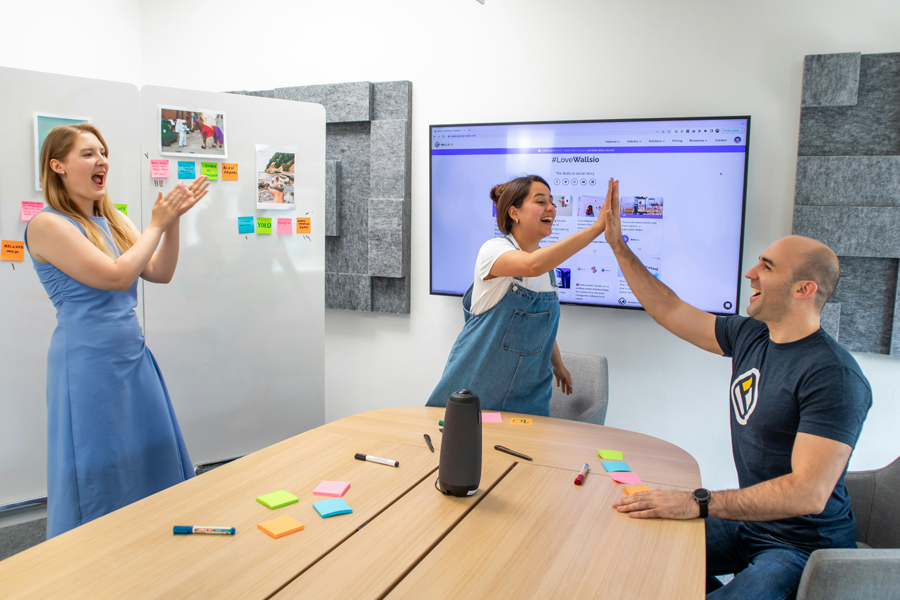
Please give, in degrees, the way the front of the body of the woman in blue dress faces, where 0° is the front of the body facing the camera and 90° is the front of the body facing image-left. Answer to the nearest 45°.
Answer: approximately 315°

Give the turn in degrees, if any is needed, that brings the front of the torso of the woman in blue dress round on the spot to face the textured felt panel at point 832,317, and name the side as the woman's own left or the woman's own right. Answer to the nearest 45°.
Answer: approximately 45° to the woman's own left

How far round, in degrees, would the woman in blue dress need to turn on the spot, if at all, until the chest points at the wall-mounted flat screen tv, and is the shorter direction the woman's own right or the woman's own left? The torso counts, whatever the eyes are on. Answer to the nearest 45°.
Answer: approximately 45° to the woman's own left

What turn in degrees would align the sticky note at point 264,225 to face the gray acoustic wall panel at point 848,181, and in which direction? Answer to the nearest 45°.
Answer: approximately 45° to its left

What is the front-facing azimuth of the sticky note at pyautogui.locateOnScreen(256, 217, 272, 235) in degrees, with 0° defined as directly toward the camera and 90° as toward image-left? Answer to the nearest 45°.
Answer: approximately 0°

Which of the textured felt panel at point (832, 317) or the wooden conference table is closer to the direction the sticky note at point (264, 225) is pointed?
the wooden conference table

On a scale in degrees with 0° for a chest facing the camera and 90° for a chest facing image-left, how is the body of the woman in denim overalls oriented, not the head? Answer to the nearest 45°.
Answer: approximately 315°

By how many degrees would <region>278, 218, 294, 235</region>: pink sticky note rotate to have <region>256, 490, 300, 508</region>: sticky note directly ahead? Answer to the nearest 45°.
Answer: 0° — it already faces it

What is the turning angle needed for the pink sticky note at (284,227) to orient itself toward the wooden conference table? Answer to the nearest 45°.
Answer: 0° — it already faces it

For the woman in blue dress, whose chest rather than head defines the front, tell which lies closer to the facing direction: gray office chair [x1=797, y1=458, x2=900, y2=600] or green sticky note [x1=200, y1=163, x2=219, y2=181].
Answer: the gray office chair
